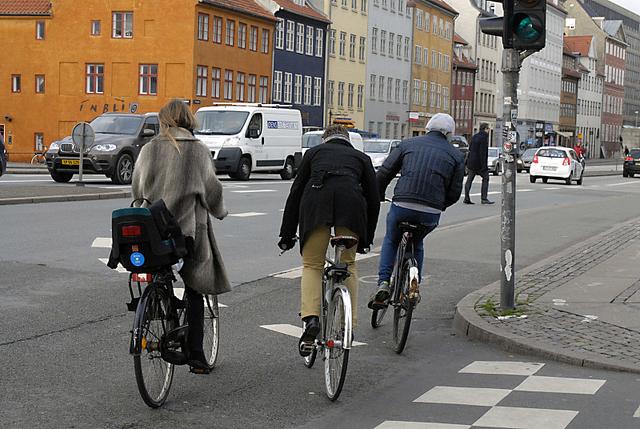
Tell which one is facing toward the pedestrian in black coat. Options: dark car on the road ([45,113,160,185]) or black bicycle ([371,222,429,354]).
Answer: the black bicycle

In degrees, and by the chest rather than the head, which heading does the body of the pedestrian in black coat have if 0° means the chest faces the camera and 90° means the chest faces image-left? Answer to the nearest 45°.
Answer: approximately 270°

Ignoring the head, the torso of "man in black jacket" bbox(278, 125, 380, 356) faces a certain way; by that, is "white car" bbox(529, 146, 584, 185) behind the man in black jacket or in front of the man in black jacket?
in front

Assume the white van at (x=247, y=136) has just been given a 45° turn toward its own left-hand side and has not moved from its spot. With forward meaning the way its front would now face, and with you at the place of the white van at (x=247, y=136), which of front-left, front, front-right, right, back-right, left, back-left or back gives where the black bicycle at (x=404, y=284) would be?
front

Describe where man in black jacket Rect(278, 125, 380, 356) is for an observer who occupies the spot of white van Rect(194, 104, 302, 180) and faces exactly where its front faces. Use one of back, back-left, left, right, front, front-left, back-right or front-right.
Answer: front-left

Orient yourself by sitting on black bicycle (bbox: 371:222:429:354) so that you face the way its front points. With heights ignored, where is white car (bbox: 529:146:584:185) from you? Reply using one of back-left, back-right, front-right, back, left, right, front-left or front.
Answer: front

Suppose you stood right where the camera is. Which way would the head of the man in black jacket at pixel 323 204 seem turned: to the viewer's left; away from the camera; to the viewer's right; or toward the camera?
away from the camera

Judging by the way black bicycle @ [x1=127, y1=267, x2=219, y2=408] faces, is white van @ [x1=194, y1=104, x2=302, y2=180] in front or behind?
in front

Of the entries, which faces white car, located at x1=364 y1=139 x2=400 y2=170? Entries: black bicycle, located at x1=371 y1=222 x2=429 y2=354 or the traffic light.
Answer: the black bicycle

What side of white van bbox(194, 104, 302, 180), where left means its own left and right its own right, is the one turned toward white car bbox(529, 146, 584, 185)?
back

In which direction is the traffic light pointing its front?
toward the camera

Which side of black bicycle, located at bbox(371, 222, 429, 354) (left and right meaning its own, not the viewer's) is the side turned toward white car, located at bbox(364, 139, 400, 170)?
front

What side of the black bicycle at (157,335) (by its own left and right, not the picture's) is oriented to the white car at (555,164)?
front

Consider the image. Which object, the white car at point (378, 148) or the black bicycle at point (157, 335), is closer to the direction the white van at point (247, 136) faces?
the black bicycle

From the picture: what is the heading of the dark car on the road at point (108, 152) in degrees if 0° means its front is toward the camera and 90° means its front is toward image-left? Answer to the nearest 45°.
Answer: approximately 45°

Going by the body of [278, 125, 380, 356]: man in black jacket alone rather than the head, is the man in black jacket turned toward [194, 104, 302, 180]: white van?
yes

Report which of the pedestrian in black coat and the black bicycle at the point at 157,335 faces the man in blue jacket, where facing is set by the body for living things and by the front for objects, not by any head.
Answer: the black bicycle

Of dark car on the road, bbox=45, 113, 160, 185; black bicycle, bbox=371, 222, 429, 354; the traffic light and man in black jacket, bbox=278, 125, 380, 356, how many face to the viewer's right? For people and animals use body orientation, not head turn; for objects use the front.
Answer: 0
